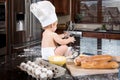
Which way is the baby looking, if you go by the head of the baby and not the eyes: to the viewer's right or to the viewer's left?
to the viewer's right

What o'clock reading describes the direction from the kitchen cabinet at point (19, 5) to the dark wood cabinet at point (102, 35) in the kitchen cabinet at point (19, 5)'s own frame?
The dark wood cabinet is roughly at 10 o'clock from the kitchen cabinet.

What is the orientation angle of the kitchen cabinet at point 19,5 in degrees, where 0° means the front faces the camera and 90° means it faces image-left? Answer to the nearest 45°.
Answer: approximately 315°
